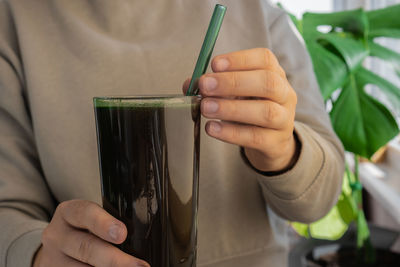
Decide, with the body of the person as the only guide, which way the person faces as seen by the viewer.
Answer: toward the camera

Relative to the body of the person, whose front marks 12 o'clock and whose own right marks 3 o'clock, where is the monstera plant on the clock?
The monstera plant is roughly at 8 o'clock from the person.
